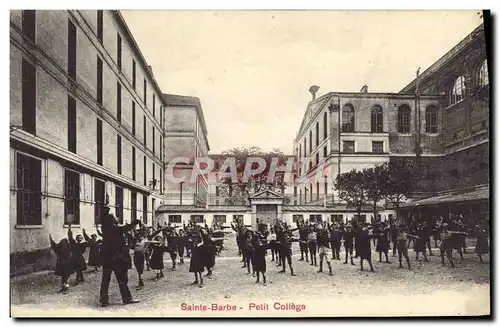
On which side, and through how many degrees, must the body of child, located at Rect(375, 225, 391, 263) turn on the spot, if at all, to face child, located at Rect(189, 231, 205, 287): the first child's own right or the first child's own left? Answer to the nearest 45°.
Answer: approximately 45° to the first child's own right

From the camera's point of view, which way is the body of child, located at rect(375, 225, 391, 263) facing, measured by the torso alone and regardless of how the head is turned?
toward the camera

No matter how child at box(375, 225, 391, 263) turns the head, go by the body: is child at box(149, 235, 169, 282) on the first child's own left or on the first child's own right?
on the first child's own right

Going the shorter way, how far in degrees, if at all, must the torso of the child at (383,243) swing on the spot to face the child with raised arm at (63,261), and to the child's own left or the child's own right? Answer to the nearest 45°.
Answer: approximately 45° to the child's own right
